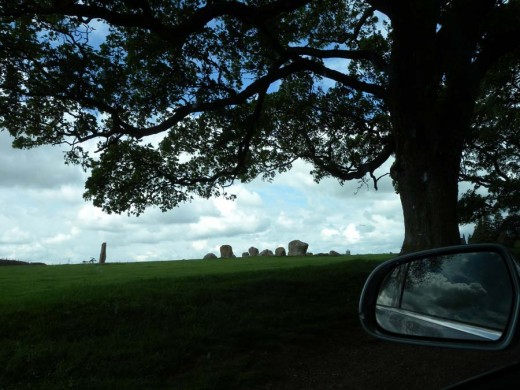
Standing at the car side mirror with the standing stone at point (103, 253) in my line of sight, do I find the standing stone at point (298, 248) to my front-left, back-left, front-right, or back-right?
front-right

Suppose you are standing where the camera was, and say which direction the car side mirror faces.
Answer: facing the viewer

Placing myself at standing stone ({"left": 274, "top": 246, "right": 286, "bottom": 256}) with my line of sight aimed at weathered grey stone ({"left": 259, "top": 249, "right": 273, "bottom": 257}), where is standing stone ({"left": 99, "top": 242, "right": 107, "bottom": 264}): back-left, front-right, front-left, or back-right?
front-left

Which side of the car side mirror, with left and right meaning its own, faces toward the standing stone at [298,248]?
back

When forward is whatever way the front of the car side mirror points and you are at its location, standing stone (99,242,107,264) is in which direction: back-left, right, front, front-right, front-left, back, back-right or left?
back-right

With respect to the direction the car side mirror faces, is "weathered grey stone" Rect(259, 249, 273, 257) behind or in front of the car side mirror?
behind

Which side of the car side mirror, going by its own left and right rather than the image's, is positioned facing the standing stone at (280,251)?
back

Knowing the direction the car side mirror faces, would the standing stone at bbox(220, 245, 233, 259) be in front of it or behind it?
behind

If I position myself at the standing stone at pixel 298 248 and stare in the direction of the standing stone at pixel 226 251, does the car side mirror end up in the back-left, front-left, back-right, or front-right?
back-left
